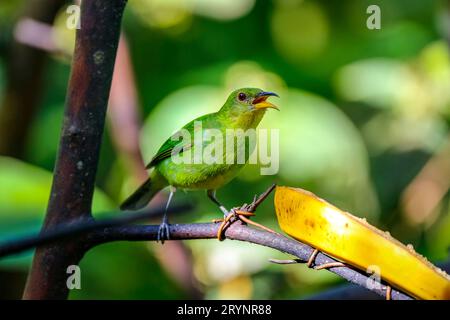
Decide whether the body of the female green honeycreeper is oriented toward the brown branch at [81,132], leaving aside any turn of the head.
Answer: no

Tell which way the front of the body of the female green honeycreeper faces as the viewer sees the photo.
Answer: to the viewer's right
